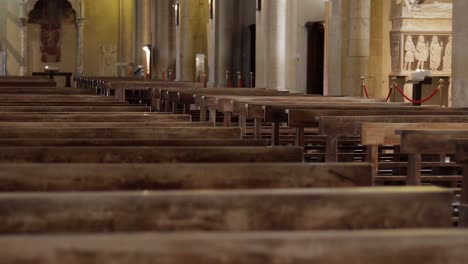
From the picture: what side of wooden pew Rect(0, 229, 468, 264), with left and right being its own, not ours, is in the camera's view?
back

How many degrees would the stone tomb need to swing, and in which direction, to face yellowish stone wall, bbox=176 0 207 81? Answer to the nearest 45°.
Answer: approximately 135° to its right

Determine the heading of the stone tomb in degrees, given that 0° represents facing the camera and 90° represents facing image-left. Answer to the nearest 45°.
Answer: approximately 0°

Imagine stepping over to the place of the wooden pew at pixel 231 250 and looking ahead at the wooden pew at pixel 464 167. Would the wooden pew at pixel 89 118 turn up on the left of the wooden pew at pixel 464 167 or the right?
left

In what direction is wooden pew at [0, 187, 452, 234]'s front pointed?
away from the camera

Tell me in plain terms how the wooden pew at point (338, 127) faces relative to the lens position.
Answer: facing away from the viewer

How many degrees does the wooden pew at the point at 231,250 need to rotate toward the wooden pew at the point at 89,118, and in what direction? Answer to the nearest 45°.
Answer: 0° — it already faces it

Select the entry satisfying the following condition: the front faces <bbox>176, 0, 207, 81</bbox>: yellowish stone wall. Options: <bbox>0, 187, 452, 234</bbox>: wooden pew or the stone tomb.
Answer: the wooden pew

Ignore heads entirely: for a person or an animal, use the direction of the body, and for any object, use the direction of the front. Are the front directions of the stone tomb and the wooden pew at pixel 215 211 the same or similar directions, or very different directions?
very different directions

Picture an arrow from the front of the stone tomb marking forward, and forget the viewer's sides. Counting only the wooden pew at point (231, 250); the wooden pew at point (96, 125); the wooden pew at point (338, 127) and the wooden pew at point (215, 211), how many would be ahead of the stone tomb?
4

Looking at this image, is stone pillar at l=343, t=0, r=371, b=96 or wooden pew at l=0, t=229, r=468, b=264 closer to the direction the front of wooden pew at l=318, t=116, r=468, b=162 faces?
the stone pillar

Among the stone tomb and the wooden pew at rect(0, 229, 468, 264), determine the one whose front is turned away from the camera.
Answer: the wooden pew
